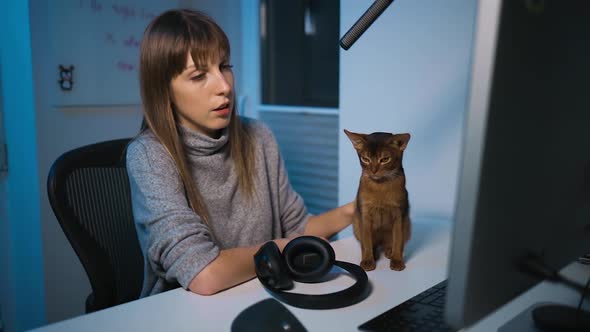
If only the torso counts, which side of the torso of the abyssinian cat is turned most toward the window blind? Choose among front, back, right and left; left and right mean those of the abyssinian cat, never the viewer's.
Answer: back

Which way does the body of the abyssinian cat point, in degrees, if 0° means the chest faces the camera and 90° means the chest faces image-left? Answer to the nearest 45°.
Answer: approximately 0°

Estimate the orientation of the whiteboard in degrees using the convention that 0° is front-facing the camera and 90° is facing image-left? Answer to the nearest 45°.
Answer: approximately 0°

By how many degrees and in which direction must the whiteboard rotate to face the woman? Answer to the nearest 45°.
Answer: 0° — it already faces them

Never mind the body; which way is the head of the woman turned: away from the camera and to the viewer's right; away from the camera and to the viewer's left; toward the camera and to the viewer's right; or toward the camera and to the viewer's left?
toward the camera and to the viewer's right

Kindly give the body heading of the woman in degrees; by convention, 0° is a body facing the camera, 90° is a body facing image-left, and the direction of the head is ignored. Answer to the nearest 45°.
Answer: approximately 315°

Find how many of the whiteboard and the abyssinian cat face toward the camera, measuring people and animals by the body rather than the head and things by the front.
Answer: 2
